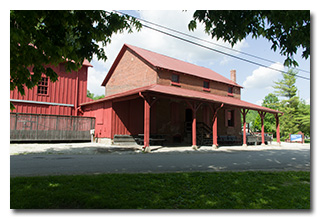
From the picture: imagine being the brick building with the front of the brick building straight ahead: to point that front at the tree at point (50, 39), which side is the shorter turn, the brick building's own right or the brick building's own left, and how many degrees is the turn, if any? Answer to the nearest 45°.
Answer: approximately 45° to the brick building's own right

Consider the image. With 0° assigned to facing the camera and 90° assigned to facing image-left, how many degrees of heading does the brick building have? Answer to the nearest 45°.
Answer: approximately 315°

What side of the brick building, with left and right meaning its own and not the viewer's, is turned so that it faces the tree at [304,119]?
left
